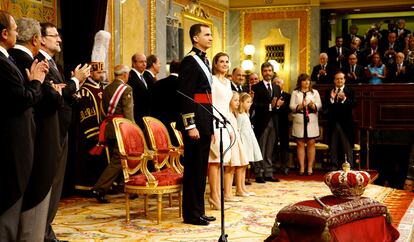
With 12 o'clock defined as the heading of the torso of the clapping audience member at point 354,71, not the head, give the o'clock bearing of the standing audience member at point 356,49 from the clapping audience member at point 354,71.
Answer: the standing audience member at point 356,49 is roughly at 6 o'clock from the clapping audience member at point 354,71.

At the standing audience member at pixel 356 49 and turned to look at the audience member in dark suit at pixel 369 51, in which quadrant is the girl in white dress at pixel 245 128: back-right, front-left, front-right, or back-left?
back-right

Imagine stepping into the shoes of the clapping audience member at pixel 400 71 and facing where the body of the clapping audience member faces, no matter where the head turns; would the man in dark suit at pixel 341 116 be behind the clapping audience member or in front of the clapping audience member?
in front

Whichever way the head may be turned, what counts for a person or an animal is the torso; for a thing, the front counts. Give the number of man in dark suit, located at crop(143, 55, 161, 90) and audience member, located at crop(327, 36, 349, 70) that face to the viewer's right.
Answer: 1

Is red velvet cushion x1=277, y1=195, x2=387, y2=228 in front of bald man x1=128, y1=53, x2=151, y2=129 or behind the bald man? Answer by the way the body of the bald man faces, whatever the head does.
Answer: in front

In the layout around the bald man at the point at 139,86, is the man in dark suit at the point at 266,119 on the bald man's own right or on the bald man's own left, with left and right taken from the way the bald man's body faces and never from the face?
on the bald man's own left

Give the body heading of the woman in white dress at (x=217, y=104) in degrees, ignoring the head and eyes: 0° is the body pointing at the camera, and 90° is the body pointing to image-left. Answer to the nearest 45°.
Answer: approximately 315°

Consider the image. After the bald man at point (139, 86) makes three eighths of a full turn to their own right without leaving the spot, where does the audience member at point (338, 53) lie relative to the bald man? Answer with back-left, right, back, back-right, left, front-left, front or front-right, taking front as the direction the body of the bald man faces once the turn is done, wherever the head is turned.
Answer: back-right
